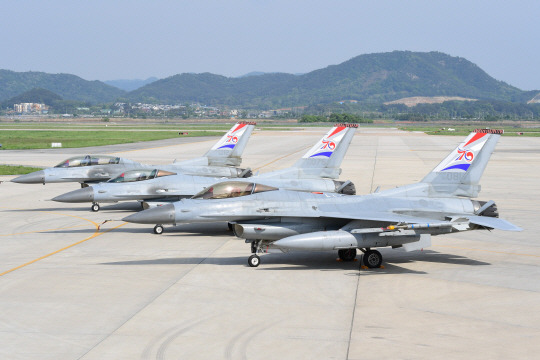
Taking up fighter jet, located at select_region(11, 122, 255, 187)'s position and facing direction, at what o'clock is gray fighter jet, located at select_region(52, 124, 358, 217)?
The gray fighter jet is roughly at 8 o'clock from the fighter jet.

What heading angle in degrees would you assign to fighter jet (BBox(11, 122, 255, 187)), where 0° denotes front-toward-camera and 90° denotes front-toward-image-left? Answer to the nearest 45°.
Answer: approximately 90°

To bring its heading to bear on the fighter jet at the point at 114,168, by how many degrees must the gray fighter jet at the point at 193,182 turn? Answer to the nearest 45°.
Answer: approximately 45° to its right

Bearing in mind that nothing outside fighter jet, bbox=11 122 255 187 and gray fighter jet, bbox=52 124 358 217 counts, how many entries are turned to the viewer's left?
2

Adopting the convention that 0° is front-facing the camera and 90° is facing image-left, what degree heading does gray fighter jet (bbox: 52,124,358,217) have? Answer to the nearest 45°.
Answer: approximately 90°

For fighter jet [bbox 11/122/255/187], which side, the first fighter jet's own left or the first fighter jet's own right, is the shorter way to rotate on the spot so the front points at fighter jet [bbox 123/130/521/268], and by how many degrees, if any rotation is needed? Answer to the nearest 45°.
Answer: approximately 135° to the first fighter jet's own left

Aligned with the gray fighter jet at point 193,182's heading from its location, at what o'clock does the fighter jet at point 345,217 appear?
The fighter jet is roughly at 8 o'clock from the gray fighter jet.
